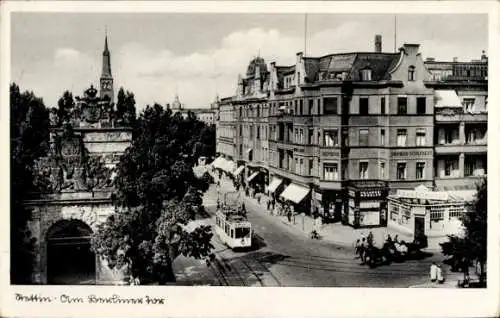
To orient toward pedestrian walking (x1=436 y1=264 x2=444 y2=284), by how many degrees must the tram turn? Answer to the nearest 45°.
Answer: approximately 45° to its left

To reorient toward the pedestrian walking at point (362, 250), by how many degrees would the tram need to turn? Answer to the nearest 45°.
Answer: approximately 45° to its left

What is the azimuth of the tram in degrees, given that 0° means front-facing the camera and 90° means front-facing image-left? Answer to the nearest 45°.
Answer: approximately 315°
